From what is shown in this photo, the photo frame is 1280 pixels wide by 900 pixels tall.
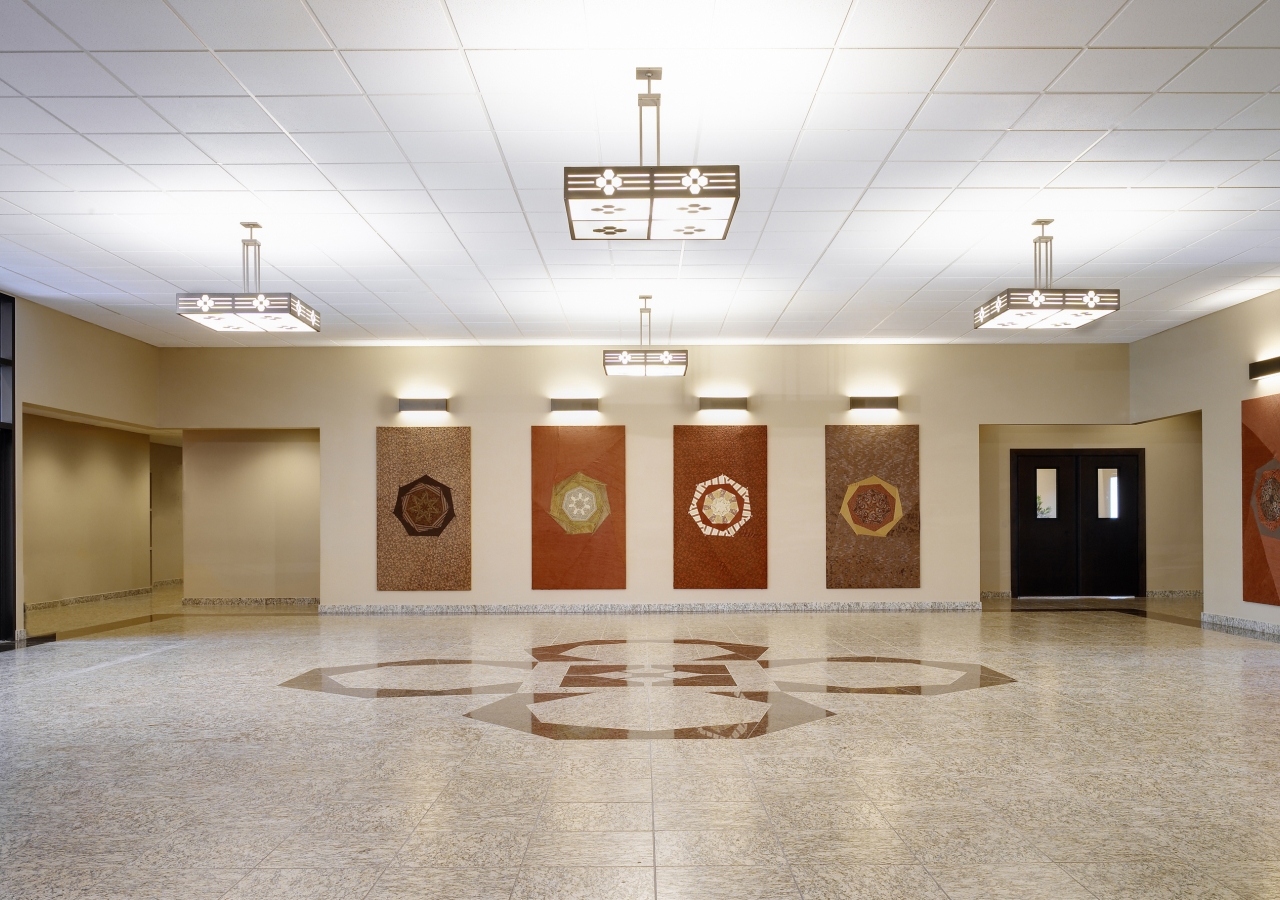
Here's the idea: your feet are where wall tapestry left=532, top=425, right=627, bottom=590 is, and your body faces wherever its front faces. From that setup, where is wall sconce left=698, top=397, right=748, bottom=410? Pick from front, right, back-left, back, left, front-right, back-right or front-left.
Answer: left

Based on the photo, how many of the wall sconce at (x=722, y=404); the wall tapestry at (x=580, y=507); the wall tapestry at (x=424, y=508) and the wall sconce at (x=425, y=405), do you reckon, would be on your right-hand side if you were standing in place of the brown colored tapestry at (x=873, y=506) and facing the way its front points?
4

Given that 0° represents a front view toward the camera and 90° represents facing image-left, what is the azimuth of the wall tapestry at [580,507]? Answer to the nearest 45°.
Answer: approximately 0°

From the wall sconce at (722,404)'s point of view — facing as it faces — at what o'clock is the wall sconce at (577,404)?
the wall sconce at (577,404) is roughly at 3 o'clock from the wall sconce at (722,404).
